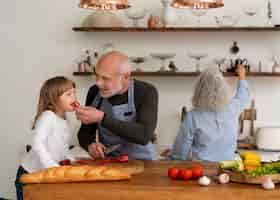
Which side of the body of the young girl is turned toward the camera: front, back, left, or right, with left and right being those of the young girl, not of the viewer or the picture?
right

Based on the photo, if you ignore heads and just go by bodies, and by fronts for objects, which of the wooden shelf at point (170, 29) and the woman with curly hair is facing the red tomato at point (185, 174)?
the wooden shelf

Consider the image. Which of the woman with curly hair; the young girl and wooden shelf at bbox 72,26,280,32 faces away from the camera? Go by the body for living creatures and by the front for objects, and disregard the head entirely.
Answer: the woman with curly hair

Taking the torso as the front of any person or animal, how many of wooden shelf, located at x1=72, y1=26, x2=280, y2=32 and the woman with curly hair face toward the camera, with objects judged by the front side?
1

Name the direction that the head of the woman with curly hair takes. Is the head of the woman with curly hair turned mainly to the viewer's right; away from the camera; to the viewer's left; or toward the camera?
away from the camera

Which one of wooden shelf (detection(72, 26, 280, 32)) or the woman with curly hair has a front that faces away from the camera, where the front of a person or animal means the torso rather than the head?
the woman with curly hair

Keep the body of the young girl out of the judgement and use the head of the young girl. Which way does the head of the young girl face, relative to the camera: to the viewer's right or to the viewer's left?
to the viewer's right

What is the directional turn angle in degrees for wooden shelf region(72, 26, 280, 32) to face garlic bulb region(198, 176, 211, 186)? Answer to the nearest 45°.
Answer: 0° — it already faces it

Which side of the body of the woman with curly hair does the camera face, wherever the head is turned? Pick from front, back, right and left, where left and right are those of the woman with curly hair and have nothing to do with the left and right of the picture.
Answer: back

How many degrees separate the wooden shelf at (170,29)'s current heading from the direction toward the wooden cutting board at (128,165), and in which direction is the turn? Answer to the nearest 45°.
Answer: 0° — it already faces it

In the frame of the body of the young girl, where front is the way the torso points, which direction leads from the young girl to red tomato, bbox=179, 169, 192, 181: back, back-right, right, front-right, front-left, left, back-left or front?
front-right

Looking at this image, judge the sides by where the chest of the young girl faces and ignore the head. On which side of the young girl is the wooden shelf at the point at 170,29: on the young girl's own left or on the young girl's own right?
on the young girl's own left
